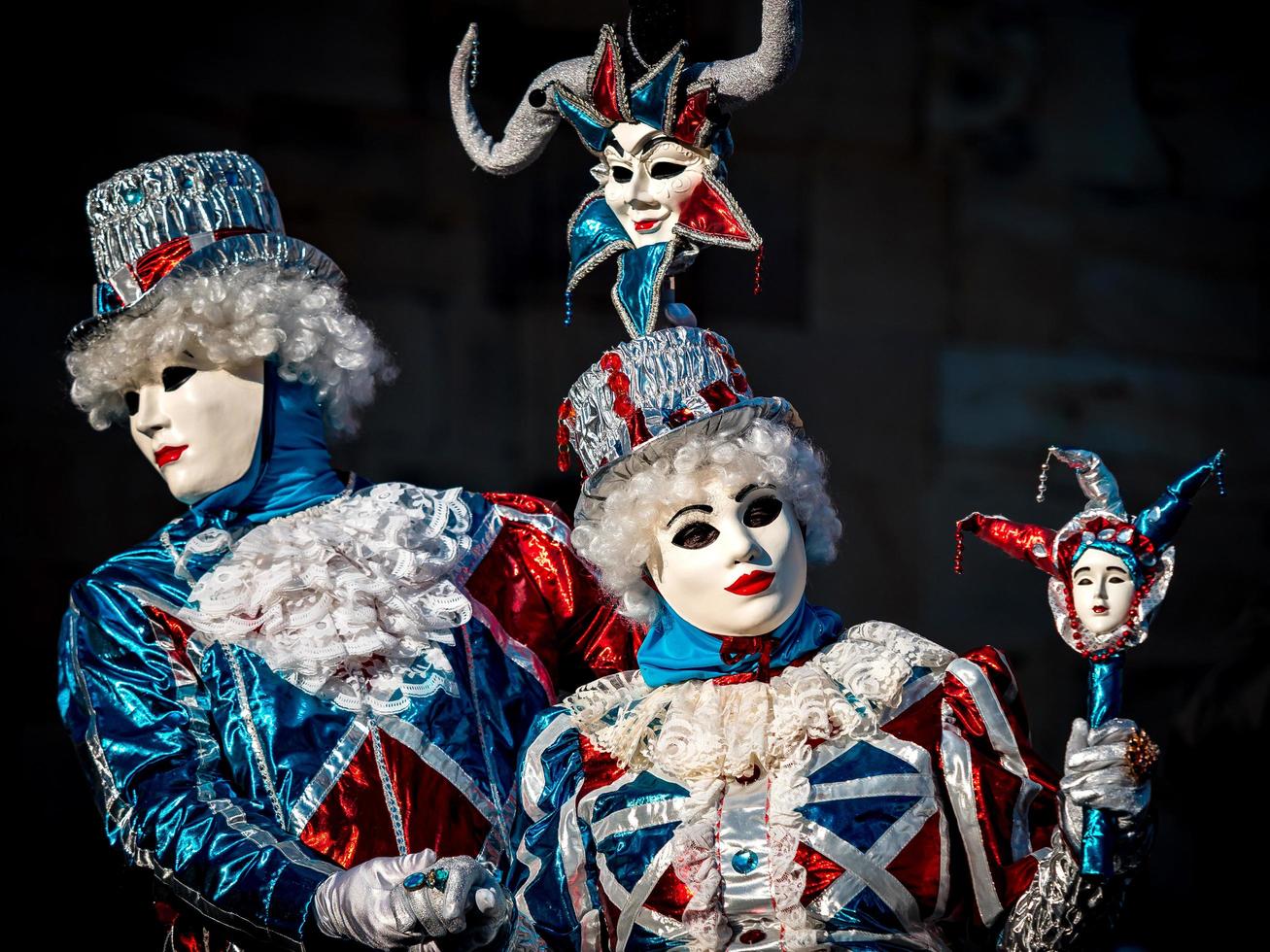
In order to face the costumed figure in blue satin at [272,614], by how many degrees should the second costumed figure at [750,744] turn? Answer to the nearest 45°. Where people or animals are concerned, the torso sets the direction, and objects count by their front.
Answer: approximately 90° to its right

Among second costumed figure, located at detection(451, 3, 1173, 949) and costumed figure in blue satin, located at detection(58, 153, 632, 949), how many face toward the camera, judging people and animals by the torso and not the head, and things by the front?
2

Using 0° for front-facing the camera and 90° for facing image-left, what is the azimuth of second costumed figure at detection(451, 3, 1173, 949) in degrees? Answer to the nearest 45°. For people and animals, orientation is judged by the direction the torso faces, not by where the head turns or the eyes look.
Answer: approximately 0°

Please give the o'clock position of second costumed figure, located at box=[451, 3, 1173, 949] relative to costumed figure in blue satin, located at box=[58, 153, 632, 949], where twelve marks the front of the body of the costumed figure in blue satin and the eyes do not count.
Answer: The second costumed figure is roughly at 10 o'clock from the costumed figure in blue satin.
